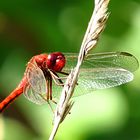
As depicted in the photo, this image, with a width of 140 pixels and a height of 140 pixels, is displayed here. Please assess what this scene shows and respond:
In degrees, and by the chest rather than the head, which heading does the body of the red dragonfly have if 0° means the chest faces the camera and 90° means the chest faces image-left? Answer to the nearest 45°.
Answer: approximately 315°
